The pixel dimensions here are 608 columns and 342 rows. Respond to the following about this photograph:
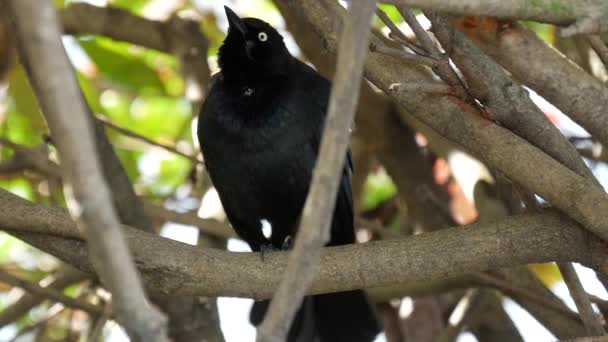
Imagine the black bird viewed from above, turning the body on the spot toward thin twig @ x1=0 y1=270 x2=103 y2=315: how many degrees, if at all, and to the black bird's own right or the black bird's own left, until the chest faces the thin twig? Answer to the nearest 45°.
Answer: approximately 45° to the black bird's own right

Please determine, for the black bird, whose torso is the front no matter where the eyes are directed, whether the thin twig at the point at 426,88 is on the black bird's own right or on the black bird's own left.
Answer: on the black bird's own left

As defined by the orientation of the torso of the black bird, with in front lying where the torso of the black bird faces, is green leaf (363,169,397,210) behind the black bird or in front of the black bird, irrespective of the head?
behind

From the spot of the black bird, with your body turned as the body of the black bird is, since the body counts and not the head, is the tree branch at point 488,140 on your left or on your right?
on your left

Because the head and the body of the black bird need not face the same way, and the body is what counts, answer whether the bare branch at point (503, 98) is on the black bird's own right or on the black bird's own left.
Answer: on the black bird's own left

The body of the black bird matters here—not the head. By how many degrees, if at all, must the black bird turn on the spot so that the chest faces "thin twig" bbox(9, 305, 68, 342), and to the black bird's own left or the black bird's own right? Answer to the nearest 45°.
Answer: approximately 90° to the black bird's own right

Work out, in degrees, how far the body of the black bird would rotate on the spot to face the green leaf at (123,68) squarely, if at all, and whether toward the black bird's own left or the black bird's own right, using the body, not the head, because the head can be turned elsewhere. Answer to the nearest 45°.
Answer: approximately 90° to the black bird's own right

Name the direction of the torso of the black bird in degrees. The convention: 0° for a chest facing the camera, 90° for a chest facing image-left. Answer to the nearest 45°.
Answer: approximately 45°
